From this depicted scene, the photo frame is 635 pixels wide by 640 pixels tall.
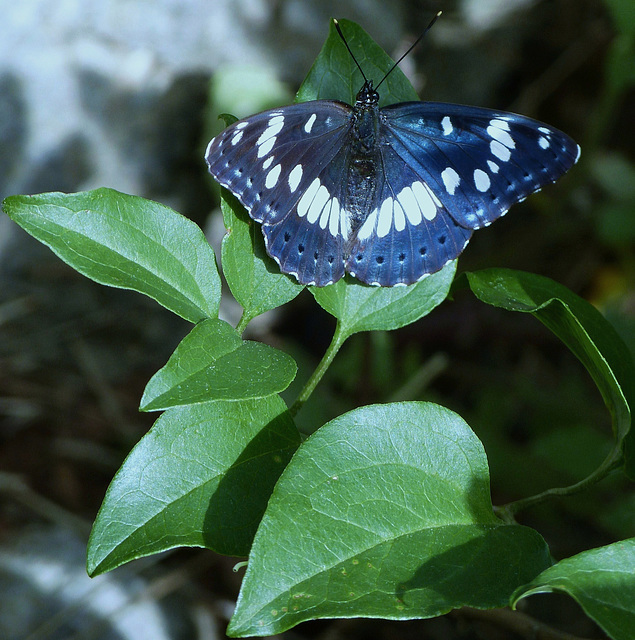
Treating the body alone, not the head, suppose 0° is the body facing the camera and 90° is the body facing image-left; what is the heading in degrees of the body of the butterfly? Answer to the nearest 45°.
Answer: approximately 180°
